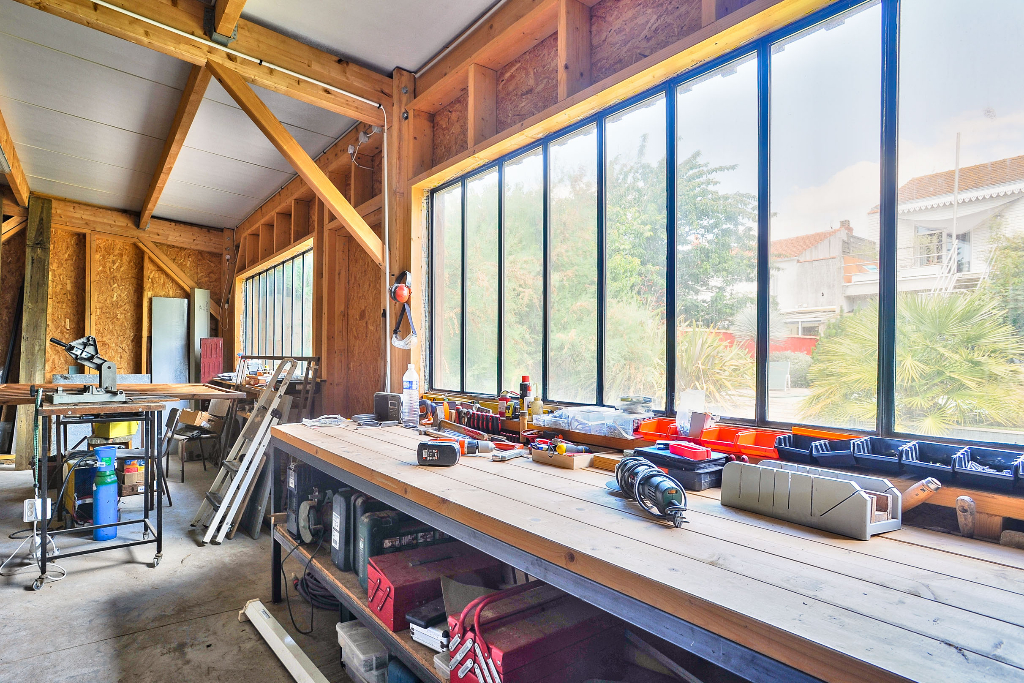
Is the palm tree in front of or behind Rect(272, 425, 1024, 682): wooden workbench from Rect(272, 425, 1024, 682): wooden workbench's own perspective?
behind

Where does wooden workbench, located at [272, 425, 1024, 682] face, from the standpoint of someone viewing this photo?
facing the viewer and to the left of the viewer

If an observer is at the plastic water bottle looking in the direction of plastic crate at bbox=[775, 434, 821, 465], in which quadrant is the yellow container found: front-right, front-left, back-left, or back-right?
back-right

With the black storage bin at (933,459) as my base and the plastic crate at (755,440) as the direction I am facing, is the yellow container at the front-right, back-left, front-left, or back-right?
front-left

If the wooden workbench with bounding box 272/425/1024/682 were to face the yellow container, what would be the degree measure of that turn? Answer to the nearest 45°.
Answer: approximately 90° to its right

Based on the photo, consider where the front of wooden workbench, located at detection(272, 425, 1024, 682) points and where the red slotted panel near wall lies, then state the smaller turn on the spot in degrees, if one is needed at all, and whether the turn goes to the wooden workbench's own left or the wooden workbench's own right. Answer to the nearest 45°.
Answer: approximately 90° to the wooden workbench's own right

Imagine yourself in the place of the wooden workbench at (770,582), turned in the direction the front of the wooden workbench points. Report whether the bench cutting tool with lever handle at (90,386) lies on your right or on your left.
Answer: on your right

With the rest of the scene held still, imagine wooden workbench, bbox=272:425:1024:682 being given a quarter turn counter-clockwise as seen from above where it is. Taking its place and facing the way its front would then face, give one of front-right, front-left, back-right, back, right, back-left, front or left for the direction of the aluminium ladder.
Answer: back

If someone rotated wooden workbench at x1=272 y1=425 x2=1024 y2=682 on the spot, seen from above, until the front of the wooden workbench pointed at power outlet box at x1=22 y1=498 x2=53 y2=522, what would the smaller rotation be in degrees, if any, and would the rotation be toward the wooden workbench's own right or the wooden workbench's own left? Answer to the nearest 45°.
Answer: approximately 45° to the wooden workbench's own right

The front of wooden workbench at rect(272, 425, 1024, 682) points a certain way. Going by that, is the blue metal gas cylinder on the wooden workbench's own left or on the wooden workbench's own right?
on the wooden workbench's own right
